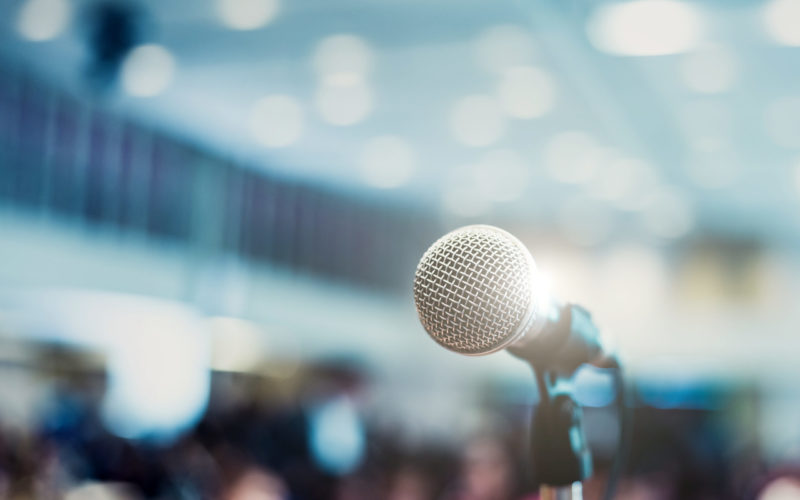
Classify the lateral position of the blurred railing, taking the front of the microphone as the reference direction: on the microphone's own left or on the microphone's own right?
on the microphone's own right

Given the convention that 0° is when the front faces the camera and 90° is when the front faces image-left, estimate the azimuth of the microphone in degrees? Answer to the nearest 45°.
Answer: approximately 45°
